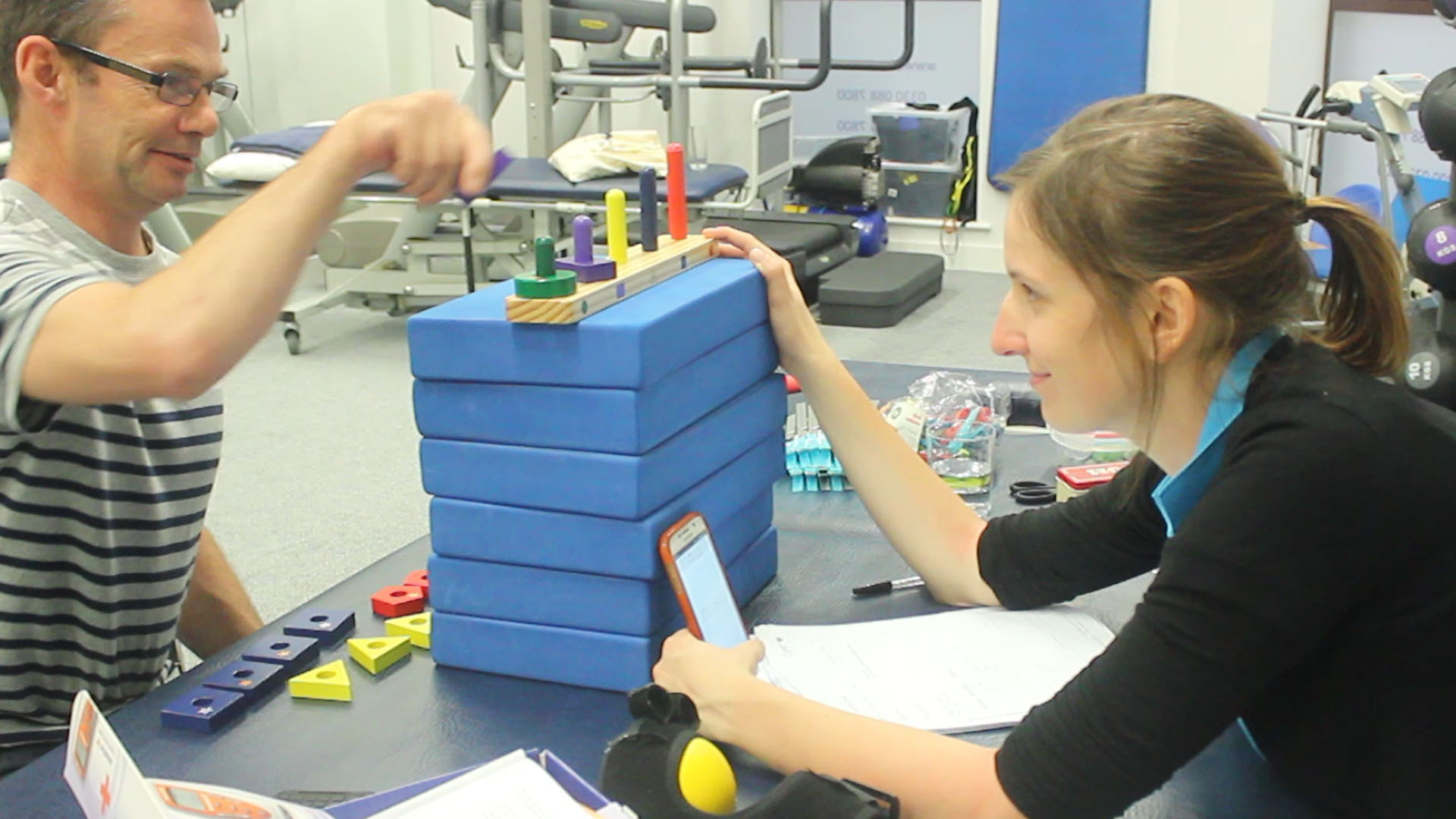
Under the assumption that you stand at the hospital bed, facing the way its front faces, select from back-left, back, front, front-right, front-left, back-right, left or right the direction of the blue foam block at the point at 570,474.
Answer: right

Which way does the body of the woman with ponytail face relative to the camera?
to the viewer's left

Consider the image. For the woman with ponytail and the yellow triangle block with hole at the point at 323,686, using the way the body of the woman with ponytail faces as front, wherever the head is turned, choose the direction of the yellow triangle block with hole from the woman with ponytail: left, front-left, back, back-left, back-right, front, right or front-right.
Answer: front

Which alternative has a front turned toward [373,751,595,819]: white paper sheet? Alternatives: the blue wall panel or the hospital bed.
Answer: the blue wall panel

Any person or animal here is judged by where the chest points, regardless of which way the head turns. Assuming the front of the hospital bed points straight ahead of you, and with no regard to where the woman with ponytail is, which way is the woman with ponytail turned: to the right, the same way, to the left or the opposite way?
the opposite way

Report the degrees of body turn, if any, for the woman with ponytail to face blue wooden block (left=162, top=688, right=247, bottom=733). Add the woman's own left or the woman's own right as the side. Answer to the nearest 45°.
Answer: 0° — they already face it

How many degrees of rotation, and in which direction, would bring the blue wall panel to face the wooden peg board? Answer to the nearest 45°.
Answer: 0° — it already faces it

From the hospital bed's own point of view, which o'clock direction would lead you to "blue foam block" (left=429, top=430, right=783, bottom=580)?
The blue foam block is roughly at 3 o'clock from the hospital bed.

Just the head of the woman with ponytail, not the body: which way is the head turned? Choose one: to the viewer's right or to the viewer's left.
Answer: to the viewer's left

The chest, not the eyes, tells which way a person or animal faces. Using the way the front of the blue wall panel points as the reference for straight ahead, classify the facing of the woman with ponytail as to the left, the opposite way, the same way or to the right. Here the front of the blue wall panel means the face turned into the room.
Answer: to the right

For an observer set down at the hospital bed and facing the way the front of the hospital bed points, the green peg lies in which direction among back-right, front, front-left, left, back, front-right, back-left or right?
right

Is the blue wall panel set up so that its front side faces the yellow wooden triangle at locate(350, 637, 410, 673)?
yes

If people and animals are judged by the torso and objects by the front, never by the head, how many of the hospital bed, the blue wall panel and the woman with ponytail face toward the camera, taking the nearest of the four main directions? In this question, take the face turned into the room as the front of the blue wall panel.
1

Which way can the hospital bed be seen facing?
to the viewer's right

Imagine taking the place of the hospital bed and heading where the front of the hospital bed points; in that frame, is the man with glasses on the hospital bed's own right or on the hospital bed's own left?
on the hospital bed's own right

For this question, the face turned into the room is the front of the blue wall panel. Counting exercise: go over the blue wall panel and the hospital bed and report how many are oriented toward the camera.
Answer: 1

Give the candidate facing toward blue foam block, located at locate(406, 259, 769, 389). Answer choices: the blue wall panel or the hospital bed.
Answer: the blue wall panel

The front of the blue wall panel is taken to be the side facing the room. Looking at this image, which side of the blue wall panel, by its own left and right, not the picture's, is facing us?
front

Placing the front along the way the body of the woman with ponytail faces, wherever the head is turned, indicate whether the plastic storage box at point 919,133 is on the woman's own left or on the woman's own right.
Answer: on the woman's own right

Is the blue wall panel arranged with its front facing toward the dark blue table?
yes
